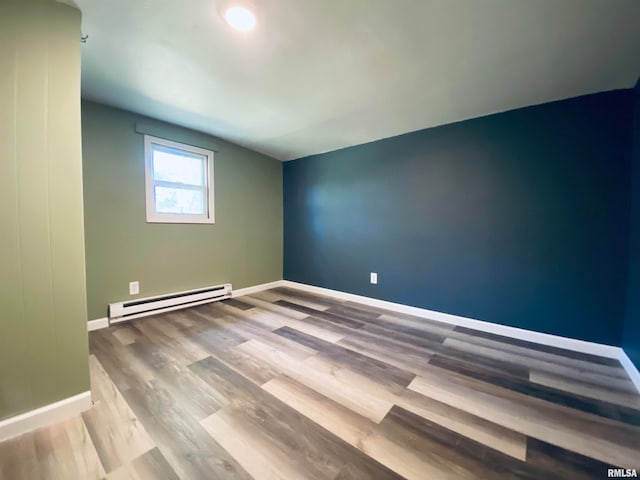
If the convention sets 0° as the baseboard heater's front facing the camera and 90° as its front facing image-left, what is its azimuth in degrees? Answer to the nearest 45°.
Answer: approximately 315°
